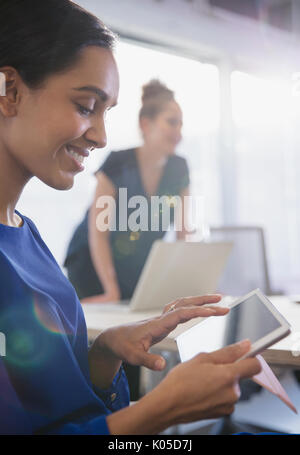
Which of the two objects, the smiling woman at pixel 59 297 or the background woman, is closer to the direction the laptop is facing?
the background woman

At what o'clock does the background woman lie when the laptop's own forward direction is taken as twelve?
The background woman is roughly at 1 o'clock from the laptop.

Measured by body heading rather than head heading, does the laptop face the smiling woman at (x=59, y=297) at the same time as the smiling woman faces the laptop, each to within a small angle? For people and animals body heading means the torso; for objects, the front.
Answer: no

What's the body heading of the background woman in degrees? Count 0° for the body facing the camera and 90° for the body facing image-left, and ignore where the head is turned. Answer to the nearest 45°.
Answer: approximately 315°

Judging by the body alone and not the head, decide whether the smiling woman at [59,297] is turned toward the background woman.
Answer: no

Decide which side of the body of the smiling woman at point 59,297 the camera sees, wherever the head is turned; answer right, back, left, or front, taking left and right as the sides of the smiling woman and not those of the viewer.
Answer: right

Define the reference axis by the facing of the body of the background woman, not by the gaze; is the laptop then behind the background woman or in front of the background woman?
in front

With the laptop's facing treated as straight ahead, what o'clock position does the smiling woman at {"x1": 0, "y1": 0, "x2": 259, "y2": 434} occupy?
The smiling woman is roughly at 8 o'clock from the laptop.

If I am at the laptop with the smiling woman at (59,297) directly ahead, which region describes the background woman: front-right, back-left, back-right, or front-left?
back-right

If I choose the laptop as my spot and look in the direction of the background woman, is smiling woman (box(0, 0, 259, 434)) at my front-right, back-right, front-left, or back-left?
back-left

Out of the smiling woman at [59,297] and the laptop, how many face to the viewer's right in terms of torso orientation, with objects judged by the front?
1

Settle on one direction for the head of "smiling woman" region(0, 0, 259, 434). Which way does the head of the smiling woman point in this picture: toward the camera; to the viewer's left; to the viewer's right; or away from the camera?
to the viewer's right

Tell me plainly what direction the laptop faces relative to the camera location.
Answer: facing away from the viewer and to the left of the viewer

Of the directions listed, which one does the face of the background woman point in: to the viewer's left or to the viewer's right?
to the viewer's right
